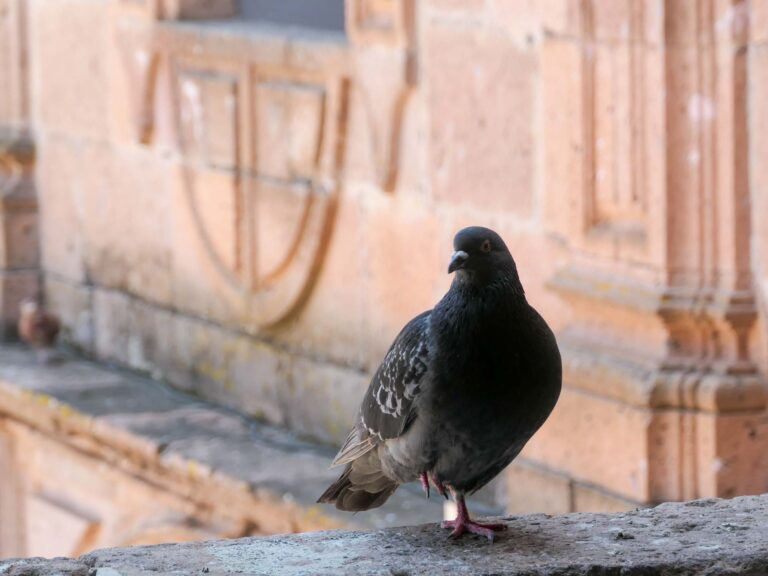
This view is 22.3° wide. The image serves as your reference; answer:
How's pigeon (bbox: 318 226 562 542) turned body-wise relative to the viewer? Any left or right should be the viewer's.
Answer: facing the viewer and to the right of the viewer

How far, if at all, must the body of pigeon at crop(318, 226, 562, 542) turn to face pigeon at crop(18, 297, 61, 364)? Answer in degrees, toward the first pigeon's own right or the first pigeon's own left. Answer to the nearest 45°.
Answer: approximately 135° to the first pigeon's own left

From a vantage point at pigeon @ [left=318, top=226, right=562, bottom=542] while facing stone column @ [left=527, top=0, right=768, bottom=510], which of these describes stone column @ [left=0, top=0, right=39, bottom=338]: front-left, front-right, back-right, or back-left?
front-left

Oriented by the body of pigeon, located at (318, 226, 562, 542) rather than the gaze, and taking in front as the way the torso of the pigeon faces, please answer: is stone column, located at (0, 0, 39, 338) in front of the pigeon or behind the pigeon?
behind

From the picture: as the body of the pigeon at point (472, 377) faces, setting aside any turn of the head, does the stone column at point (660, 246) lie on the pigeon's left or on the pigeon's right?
on the pigeon's left

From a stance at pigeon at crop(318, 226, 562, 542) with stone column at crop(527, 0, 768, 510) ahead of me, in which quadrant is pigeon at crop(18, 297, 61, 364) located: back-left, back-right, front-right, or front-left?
front-left
